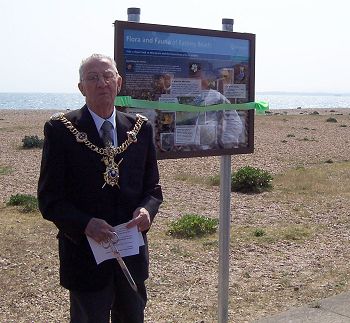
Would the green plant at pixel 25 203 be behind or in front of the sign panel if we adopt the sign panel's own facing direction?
behind

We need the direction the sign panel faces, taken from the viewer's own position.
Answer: facing the viewer and to the right of the viewer

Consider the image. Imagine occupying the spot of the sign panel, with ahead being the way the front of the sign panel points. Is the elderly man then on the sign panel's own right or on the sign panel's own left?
on the sign panel's own right

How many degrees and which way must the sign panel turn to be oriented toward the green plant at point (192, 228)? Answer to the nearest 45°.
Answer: approximately 135° to its left

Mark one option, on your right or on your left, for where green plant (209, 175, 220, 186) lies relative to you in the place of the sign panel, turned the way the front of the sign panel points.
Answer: on your left

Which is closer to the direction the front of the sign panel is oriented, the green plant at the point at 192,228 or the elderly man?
the elderly man

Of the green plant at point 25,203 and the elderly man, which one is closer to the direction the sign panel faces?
the elderly man
